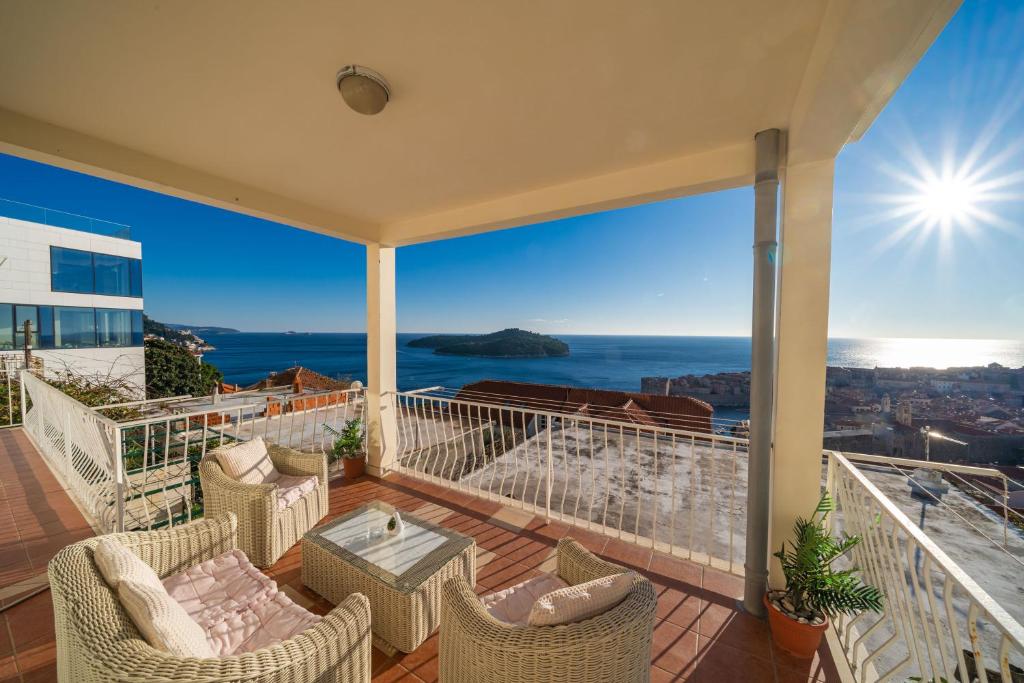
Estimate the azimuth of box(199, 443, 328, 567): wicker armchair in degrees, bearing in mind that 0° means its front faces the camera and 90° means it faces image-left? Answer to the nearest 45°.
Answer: approximately 315°

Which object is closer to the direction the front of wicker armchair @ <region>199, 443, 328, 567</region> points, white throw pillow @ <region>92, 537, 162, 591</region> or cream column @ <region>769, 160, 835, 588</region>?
the cream column

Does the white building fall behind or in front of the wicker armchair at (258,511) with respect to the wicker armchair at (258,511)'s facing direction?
behind

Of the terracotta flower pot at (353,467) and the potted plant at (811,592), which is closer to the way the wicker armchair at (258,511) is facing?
the potted plant

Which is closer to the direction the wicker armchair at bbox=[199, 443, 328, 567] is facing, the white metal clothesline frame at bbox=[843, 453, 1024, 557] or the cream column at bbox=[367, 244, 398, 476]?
the white metal clothesline frame

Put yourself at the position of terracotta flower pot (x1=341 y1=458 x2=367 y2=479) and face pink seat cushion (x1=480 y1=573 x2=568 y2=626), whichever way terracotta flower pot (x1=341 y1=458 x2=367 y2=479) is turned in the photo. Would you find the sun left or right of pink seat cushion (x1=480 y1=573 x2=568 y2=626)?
left

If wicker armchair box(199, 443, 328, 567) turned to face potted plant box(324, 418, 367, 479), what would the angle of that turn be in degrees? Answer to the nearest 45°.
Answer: approximately 90° to its left

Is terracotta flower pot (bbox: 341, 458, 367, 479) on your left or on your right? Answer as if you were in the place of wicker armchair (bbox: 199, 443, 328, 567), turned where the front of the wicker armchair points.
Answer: on your left

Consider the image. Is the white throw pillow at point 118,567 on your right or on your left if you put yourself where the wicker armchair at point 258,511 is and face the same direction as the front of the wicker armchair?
on your right

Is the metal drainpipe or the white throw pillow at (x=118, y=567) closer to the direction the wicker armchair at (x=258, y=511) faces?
the metal drainpipe

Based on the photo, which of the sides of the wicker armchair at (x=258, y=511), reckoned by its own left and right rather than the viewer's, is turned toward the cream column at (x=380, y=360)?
left
